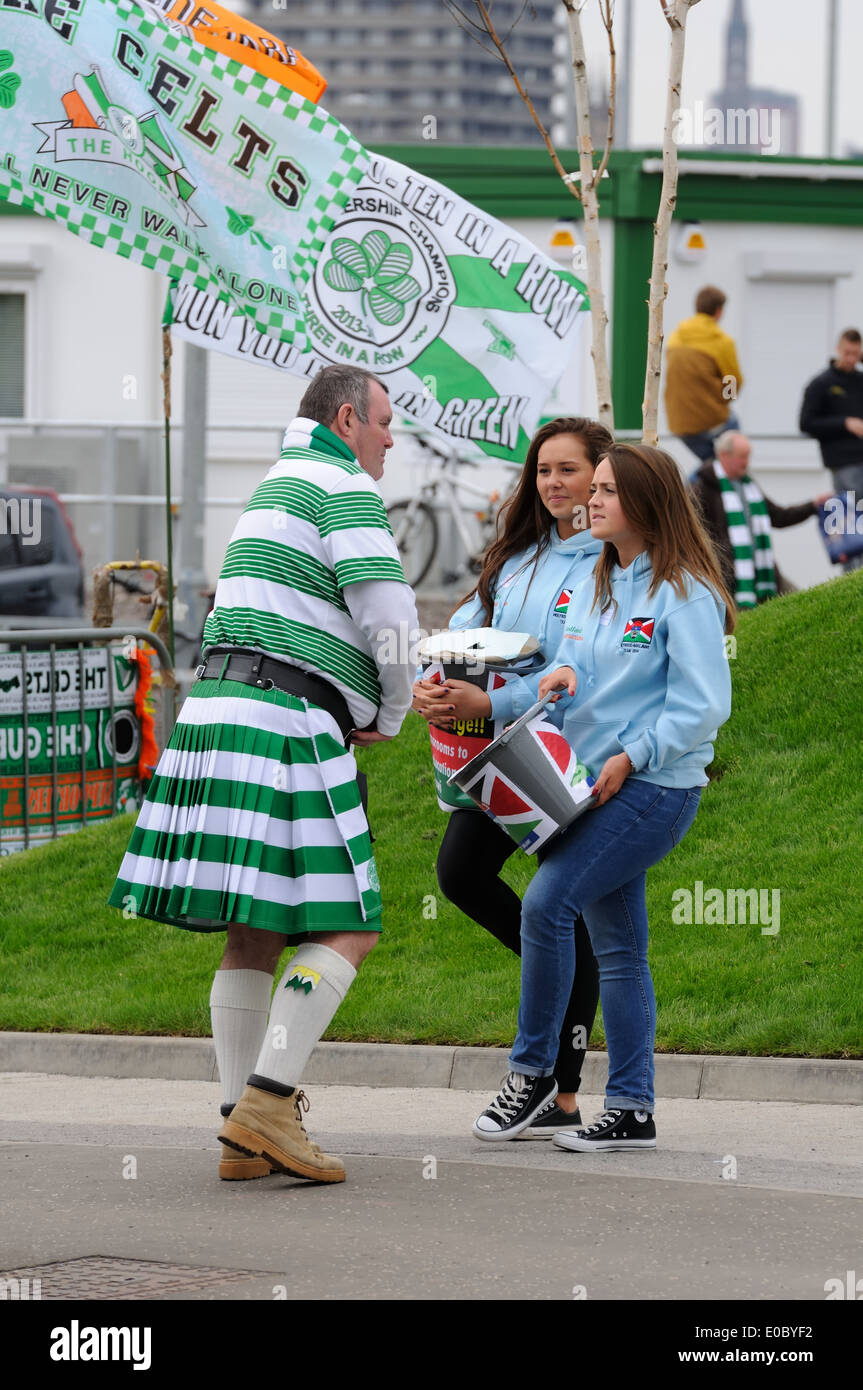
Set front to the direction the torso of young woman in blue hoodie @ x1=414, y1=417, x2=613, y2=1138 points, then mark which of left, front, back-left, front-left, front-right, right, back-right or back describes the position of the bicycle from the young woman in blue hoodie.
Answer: back-right

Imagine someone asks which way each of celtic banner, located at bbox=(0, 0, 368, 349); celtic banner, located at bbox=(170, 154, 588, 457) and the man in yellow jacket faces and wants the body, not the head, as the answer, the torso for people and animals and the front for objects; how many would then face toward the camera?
2

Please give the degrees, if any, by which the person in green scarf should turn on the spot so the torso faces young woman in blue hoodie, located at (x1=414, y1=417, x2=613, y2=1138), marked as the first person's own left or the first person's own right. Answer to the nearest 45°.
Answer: approximately 45° to the first person's own right

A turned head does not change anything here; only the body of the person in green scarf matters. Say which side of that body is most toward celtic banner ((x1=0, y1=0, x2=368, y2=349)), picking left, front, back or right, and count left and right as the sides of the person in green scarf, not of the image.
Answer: right

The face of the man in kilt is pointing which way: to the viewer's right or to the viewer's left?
to the viewer's right

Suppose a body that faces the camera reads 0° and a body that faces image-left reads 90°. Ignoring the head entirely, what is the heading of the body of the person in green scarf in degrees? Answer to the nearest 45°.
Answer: approximately 315°

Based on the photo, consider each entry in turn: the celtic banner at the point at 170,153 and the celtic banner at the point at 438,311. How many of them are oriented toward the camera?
2

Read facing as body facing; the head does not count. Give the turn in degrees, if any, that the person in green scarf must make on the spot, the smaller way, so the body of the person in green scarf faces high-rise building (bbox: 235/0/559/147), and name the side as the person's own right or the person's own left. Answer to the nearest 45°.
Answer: approximately 135° to the person's own left

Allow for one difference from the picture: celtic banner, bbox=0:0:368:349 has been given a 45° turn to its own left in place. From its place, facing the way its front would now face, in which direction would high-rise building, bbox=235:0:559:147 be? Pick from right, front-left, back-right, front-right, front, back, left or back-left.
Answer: back-left
